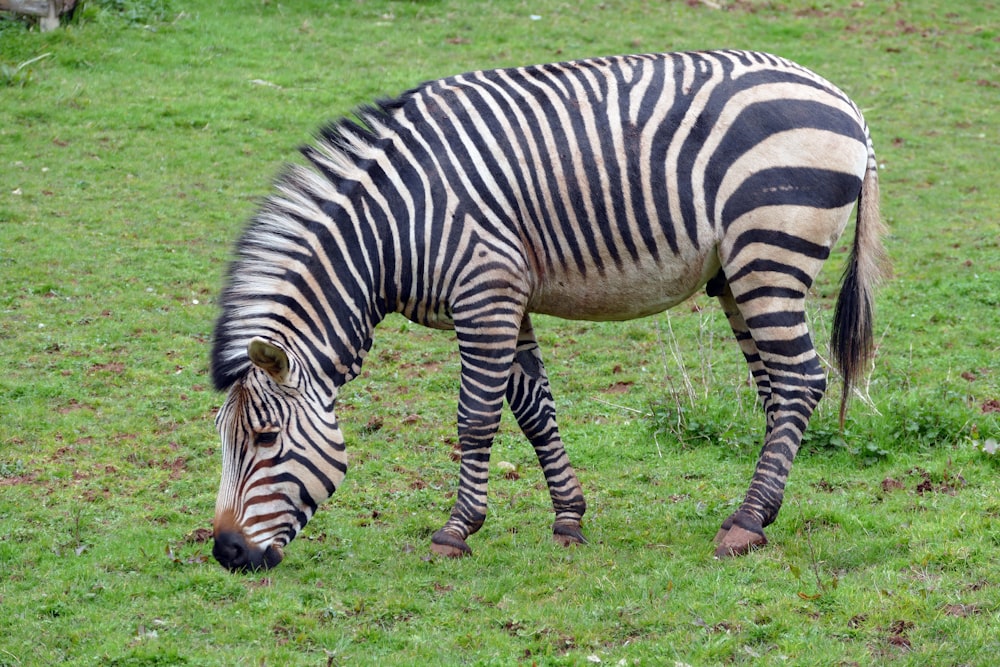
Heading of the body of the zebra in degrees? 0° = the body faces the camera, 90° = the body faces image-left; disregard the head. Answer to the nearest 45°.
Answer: approximately 90°
